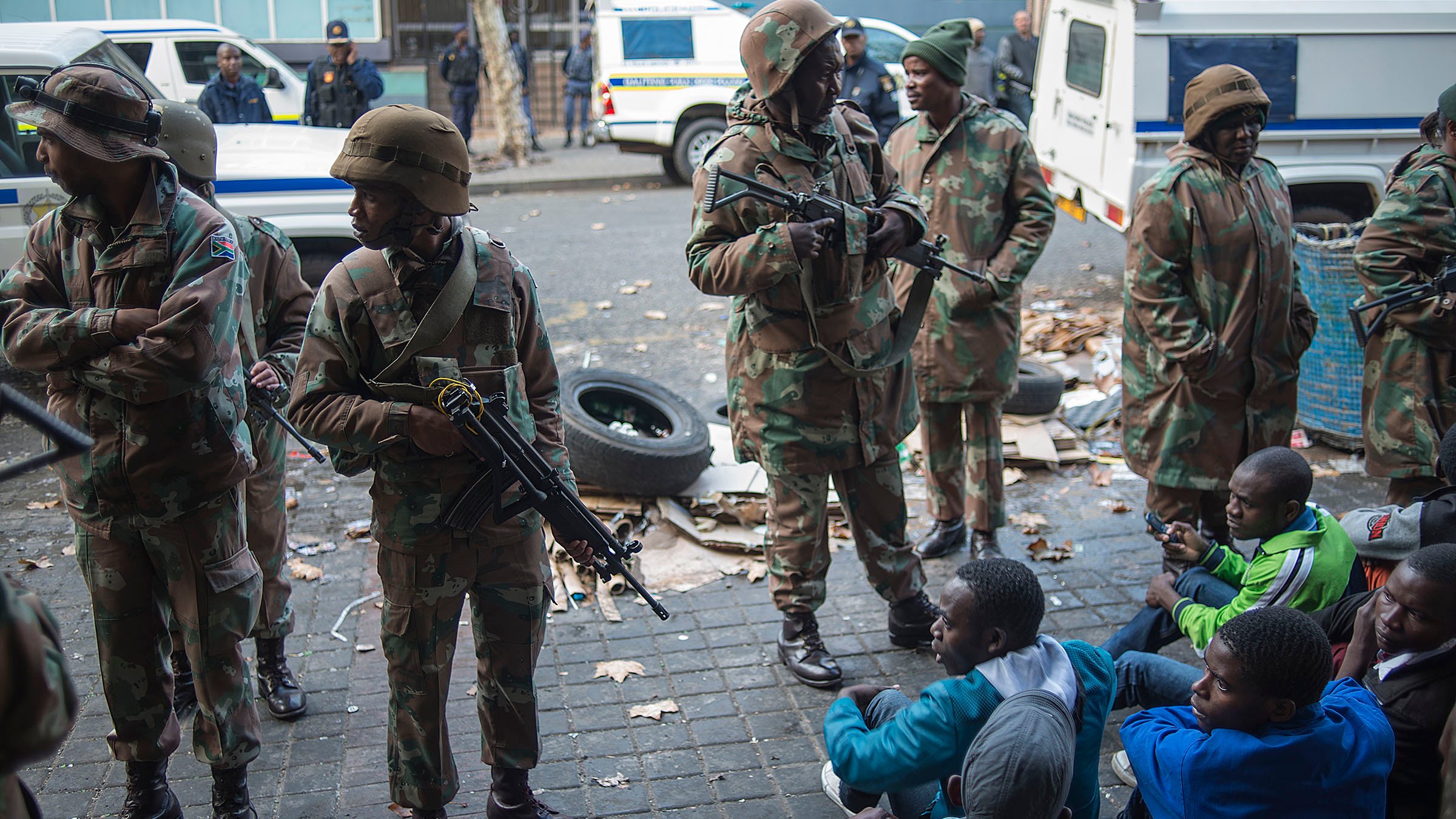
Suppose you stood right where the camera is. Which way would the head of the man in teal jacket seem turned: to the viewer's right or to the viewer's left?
to the viewer's left

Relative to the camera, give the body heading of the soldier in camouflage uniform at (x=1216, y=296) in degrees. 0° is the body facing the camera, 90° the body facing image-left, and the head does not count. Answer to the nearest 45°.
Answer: approximately 315°

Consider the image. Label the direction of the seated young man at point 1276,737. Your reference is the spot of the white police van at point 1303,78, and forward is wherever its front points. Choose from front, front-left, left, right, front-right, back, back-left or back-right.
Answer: back-right

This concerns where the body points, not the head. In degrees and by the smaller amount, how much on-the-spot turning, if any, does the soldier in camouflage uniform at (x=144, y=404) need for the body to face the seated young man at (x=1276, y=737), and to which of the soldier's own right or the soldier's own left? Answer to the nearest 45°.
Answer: approximately 90° to the soldier's own left

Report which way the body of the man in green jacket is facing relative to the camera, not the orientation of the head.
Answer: to the viewer's left

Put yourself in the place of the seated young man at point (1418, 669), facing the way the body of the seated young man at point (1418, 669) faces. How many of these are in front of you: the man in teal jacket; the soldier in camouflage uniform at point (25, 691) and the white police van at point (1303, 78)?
2

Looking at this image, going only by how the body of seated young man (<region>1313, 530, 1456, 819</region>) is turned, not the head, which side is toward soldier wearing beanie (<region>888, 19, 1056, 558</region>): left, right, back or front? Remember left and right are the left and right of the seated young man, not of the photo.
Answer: right

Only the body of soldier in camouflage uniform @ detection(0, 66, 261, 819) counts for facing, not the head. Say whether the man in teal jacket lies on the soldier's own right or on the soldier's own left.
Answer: on the soldier's own left

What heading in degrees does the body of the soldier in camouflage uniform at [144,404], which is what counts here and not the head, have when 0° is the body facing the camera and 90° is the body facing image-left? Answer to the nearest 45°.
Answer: approximately 45°
